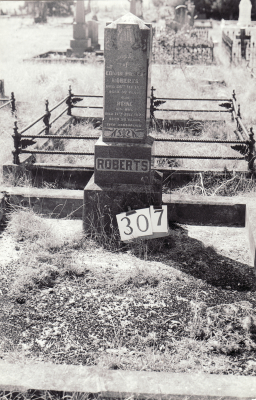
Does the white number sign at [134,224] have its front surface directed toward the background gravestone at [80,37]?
no

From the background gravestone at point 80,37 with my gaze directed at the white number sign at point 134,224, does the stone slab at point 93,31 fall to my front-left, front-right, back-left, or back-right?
back-left

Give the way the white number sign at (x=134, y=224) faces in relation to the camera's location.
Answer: facing the viewer

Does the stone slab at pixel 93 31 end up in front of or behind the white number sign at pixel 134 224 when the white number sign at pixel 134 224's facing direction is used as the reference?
behind

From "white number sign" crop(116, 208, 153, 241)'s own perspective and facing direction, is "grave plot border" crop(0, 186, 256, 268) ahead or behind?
behind
